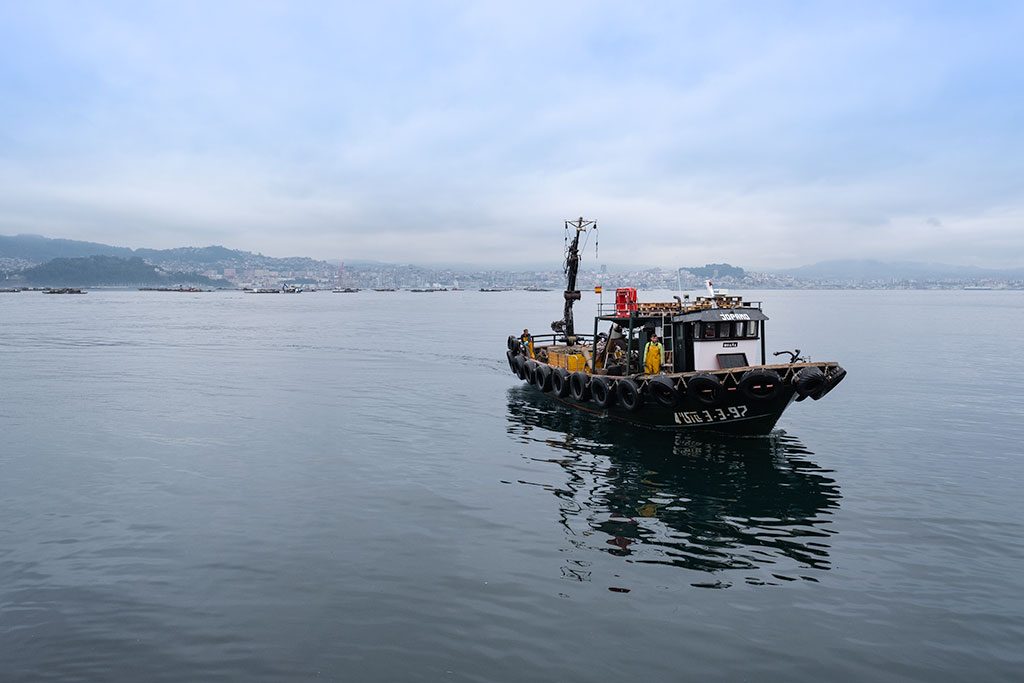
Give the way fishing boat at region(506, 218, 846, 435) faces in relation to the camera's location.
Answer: facing the viewer and to the right of the viewer
